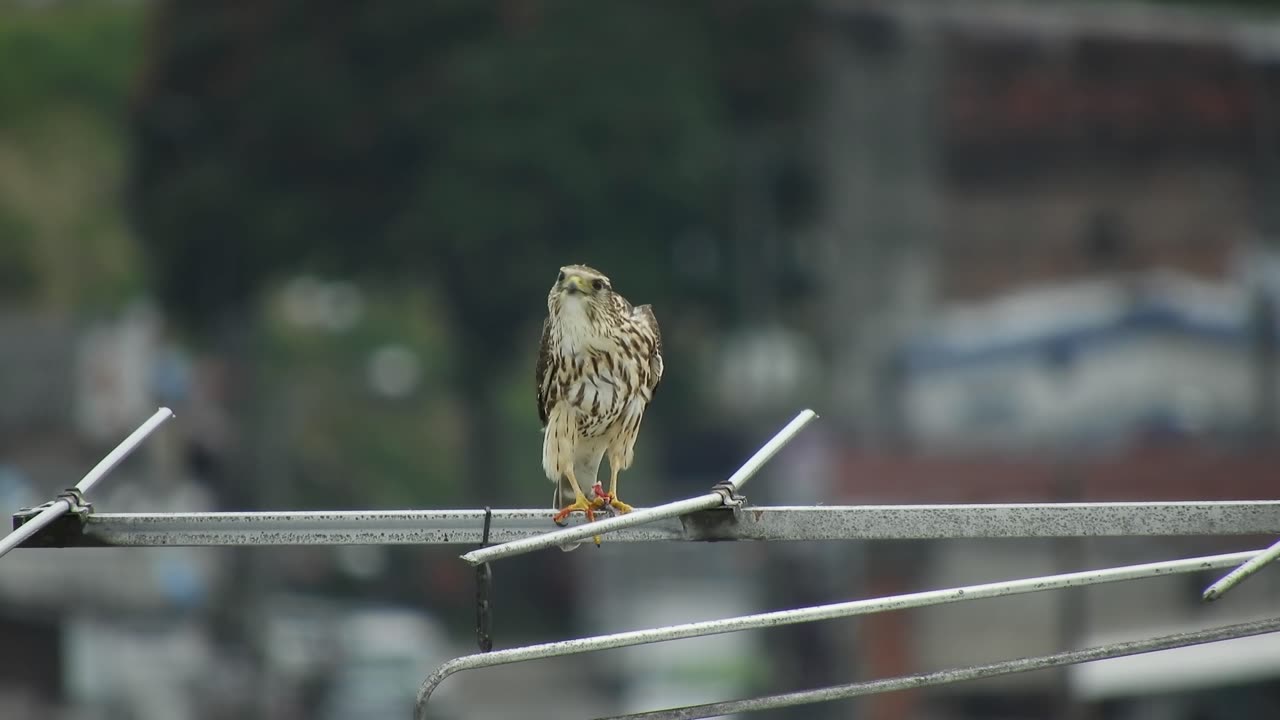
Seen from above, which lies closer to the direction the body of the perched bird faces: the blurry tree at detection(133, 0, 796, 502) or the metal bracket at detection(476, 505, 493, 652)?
the metal bracket

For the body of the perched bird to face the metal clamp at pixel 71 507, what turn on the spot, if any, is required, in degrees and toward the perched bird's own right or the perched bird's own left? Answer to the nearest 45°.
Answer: approximately 45° to the perched bird's own right

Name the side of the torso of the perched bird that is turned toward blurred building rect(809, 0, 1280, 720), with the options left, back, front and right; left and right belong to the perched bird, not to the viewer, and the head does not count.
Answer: back

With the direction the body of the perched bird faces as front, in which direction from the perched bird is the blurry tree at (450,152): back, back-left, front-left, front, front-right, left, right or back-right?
back

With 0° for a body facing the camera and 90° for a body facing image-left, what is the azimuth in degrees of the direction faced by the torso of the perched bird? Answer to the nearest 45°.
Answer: approximately 0°

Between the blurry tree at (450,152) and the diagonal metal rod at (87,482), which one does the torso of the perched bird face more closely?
the diagonal metal rod

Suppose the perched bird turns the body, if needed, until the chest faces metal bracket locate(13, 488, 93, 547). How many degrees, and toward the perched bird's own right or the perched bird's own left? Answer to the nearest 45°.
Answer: approximately 45° to the perched bird's own right

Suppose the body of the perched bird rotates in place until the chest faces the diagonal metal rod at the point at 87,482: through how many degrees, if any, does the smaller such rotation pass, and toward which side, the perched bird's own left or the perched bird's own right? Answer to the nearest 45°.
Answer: approximately 45° to the perched bird's own right
